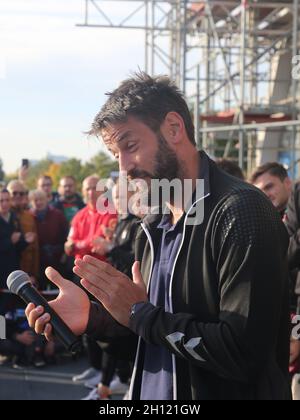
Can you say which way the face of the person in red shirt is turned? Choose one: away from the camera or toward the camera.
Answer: toward the camera

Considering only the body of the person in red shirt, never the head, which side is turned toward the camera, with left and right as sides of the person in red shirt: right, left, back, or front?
front
